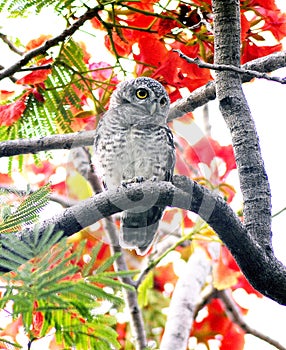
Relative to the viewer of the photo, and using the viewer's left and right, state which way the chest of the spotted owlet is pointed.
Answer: facing the viewer

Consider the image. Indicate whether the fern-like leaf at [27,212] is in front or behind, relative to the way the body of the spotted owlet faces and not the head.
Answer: in front

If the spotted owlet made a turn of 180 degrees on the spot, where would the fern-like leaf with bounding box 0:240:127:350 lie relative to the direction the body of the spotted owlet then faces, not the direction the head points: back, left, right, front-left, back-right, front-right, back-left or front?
back
